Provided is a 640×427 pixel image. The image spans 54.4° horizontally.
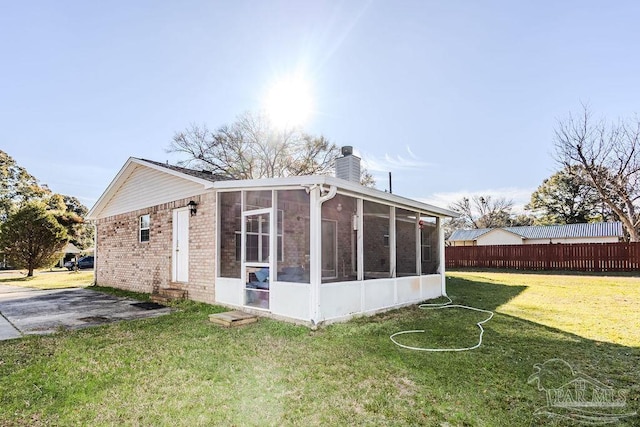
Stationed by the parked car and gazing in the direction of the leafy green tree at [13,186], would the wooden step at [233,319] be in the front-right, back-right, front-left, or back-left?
back-left
